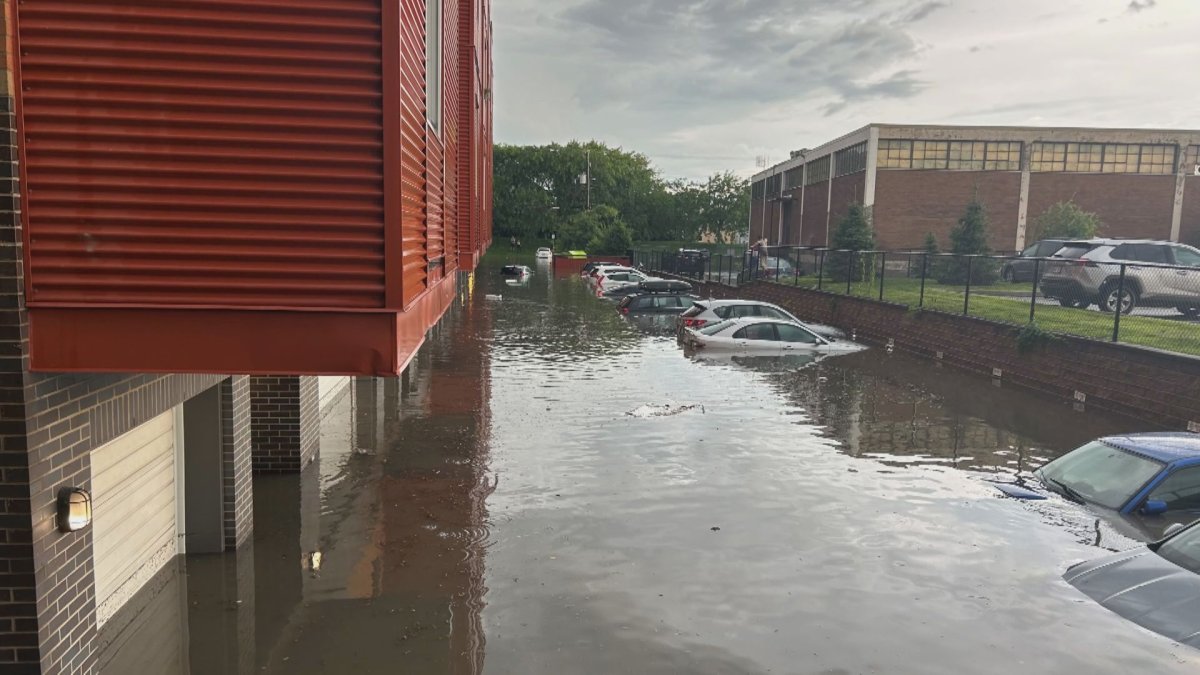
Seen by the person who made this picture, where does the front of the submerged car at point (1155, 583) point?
facing the viewer and to the left of the viewer

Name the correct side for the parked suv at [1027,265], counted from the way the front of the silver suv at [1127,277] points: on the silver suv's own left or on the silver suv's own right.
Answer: on the silver suv's own left

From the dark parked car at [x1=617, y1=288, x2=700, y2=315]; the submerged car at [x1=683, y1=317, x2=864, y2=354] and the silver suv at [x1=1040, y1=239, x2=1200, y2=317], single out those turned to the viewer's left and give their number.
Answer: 0

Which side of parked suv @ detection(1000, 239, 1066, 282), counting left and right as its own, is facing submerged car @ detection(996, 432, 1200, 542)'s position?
left

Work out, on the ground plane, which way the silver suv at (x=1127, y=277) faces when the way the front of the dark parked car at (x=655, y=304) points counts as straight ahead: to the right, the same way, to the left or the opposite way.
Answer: the same way

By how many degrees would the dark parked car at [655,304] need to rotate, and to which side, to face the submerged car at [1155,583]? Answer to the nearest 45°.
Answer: approximately 90° to its right

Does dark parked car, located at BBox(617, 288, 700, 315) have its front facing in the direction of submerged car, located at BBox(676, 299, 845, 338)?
no

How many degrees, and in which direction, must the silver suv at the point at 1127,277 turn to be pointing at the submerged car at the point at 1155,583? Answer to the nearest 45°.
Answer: approximately 135° to its right

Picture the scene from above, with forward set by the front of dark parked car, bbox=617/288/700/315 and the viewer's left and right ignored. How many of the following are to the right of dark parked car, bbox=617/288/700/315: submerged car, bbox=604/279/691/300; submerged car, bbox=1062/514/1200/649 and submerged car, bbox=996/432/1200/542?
2

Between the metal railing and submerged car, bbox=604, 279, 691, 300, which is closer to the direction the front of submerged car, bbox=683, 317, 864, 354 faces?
the metal railing

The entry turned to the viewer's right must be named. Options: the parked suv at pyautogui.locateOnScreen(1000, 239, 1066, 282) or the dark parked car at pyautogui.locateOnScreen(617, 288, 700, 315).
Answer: the dark parked car

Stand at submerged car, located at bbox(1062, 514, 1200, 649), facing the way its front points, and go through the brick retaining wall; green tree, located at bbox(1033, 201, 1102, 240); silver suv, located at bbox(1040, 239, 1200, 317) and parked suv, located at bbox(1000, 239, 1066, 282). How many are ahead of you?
0

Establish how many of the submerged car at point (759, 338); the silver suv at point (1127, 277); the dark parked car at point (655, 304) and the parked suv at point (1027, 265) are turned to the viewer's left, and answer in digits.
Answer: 1

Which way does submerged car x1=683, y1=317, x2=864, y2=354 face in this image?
to the viewer's right

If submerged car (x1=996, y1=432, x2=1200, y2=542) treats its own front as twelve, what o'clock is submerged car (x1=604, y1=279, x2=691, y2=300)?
submerged car (x1=604, y1=279, x2=691, y2=300) is roughly at 3 o'clock from submerged car (x1=996, y1=432, x2=1200, y2=542).

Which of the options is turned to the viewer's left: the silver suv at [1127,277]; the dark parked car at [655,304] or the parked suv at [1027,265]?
the parked suv

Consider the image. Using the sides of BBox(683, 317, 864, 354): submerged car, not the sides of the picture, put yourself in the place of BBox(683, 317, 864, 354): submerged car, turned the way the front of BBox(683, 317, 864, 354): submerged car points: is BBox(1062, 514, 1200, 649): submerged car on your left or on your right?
on your right

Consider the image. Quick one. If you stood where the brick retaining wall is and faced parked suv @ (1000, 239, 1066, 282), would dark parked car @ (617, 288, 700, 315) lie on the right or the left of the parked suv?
left

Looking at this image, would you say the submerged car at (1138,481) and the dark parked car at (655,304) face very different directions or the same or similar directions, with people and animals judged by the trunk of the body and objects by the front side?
very different directions

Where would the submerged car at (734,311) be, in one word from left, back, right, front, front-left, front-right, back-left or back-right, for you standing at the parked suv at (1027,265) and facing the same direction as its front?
front-left

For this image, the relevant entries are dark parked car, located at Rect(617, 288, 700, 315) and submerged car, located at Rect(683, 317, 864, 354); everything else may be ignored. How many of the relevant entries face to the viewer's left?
0

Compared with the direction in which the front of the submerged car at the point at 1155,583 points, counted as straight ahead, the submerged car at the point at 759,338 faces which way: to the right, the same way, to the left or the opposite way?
the opposite way
